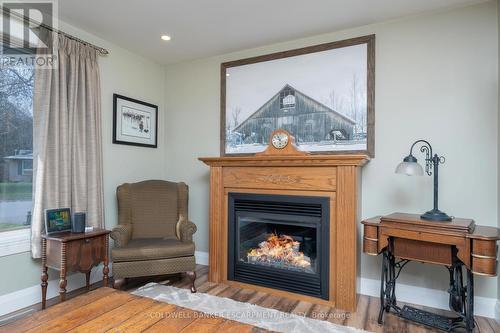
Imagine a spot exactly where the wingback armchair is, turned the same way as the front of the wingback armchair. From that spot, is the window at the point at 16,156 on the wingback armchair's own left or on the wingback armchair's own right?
on the wingback armchair's own right

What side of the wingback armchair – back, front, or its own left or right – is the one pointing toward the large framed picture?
left

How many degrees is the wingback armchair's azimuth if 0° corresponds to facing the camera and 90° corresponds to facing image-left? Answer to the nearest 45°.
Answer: approximately 0°

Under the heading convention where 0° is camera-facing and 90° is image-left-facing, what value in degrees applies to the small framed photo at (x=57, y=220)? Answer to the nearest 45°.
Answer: approximately 315°

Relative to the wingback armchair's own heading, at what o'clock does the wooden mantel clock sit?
The wooden mantel clock is roughly at 10 o'clock from the wingback armchair.

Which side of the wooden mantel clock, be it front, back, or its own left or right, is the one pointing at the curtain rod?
right

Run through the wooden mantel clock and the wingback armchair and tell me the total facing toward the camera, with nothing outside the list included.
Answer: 2
